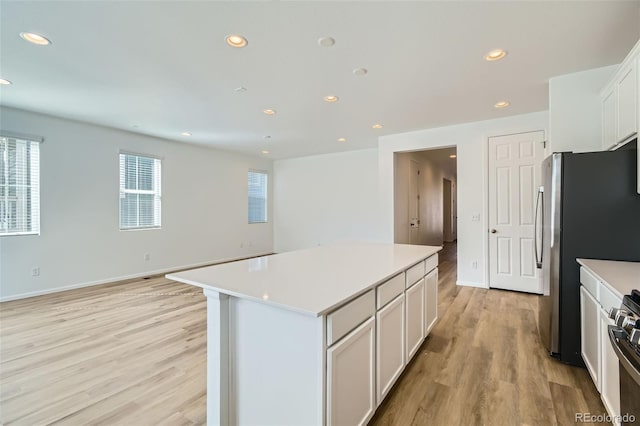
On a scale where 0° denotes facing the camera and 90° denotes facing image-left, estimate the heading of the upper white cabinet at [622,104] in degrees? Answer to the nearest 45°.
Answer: approximately 90°

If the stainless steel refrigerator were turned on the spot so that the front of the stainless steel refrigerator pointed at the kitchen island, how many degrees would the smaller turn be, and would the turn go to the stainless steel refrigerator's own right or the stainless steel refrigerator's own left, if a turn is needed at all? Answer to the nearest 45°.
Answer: approximately 45° to the stainless steel refrigerator's own left

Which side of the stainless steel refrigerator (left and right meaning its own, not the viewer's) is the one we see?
left

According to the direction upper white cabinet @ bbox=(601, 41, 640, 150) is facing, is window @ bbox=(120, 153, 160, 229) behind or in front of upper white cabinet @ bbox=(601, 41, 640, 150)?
in front

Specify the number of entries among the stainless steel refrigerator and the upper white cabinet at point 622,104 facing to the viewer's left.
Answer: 2

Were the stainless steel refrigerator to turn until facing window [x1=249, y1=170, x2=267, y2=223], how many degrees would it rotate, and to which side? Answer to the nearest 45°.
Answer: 0° — it already faces it

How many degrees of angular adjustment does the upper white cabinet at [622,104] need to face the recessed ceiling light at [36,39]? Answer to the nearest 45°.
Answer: approximately 45° to its left

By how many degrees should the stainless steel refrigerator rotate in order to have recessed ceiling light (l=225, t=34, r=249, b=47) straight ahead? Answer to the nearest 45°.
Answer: approximately 45° to its left

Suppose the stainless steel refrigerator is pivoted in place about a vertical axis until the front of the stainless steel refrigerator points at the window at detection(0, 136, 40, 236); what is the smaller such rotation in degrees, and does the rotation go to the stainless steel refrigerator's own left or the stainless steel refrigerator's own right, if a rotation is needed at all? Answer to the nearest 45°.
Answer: approximately 45° to the stainless steel refrigerator's own left

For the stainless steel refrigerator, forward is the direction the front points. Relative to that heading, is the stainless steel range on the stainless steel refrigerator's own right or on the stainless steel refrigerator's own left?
on the stainless steel refrigerator's own left
